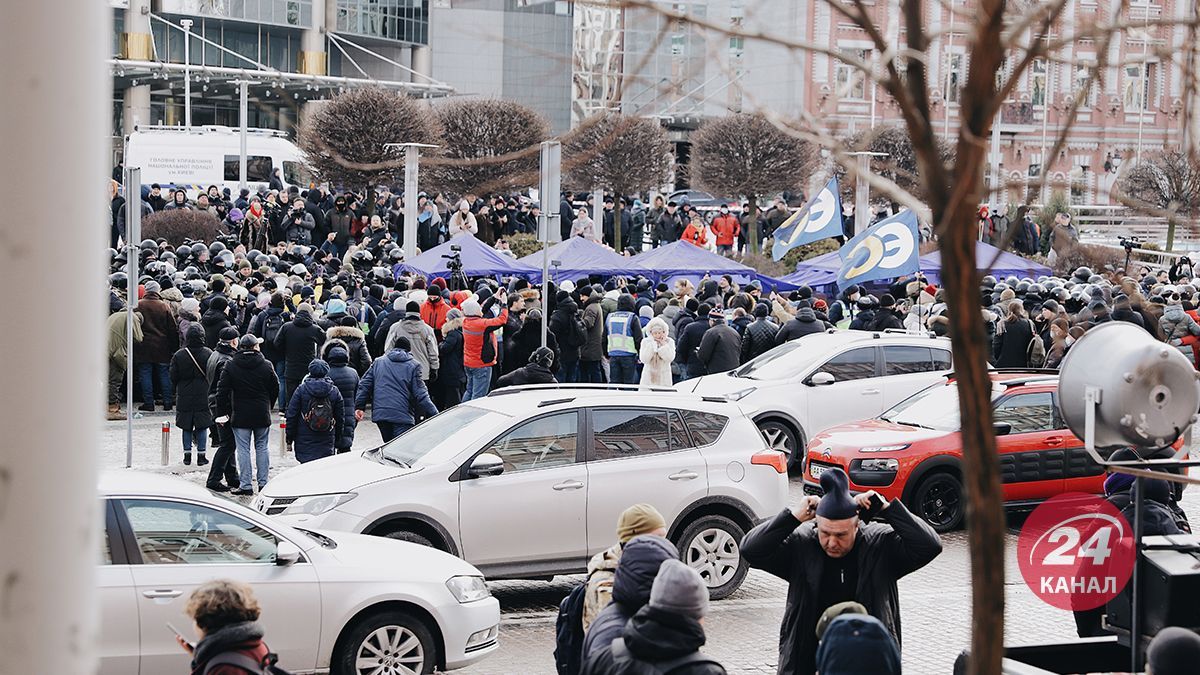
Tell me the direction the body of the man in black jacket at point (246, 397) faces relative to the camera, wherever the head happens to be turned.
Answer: away from the camera

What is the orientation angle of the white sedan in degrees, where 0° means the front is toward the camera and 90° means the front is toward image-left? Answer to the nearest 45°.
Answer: approximately 270°

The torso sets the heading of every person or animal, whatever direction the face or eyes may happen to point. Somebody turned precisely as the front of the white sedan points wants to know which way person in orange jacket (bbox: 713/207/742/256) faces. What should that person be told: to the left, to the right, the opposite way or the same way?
to the right

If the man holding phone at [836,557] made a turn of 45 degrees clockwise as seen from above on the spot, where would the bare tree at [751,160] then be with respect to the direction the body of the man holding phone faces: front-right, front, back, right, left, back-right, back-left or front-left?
back-right

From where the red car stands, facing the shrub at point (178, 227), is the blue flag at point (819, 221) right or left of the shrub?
right

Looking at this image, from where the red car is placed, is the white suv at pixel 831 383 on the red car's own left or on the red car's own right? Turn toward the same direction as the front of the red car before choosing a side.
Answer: on the red car's own right

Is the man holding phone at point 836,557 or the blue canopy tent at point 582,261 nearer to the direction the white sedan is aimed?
the man holding phone

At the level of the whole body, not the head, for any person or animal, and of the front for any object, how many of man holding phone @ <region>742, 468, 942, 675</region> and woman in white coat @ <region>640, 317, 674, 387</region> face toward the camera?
2

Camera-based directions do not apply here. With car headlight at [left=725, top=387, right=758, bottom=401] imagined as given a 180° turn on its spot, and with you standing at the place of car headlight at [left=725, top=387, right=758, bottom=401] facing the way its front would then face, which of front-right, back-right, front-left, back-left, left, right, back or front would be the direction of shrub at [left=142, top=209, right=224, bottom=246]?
left

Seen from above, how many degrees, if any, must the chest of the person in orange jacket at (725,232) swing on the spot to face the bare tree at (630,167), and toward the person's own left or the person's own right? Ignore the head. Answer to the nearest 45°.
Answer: approximately 135° to the person's own right

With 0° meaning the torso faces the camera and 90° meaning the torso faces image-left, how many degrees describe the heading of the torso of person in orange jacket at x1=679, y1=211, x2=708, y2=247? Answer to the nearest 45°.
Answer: approximately 0°

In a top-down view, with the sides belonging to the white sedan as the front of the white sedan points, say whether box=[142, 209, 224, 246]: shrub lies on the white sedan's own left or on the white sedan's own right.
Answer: on the white sedan's own left

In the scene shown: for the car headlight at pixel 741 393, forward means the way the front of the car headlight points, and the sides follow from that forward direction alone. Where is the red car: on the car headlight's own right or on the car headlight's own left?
on the car headlight's own left

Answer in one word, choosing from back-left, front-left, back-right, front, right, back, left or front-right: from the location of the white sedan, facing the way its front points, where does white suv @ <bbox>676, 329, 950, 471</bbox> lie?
front-left

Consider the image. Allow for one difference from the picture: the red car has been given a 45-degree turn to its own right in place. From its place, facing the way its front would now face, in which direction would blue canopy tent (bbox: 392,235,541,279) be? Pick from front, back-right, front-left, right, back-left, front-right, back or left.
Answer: front-right
